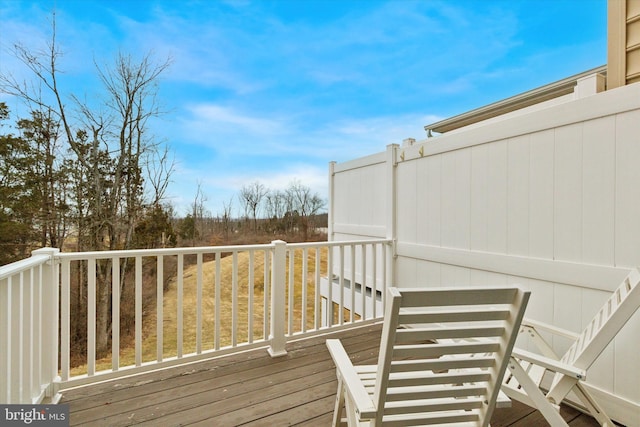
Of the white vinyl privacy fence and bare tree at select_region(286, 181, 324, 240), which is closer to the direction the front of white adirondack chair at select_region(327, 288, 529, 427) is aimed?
the bare tree

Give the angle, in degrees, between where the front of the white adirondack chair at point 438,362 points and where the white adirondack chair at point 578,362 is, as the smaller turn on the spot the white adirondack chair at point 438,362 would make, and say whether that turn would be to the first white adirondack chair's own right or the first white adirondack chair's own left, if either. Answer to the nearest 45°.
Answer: approximately 90° to the first white adirondack chair's own right

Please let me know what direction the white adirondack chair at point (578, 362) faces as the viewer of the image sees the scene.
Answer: facing to the left of the viewer

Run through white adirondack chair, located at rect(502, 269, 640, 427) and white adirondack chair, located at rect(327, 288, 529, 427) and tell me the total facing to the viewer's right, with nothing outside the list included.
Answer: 0

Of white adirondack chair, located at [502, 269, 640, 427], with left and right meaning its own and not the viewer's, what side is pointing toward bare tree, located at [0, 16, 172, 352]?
front

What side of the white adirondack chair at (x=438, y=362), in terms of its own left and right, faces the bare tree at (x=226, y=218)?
front

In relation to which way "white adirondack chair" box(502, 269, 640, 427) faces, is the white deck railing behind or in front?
in front

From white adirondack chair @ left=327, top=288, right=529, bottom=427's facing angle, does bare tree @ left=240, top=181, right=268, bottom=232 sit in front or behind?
in front

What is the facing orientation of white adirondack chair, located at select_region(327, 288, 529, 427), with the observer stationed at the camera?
facing away from the viewer and to the left of the viewer
